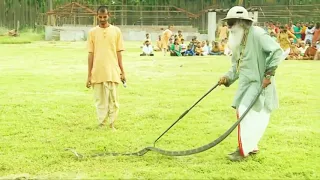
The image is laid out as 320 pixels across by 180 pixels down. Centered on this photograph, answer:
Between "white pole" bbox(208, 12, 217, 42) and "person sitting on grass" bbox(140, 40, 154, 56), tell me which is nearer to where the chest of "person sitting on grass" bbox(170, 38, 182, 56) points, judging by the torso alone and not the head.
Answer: the person sitting on grass

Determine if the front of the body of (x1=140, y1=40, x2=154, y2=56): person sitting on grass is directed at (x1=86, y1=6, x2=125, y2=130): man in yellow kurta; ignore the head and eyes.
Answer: yes

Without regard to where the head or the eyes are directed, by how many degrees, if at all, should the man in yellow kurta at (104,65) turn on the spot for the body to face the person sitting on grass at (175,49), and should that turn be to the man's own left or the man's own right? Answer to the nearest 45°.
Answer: approximately 180°

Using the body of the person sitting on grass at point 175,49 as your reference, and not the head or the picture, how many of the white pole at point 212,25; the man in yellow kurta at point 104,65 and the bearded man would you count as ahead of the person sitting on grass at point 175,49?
2

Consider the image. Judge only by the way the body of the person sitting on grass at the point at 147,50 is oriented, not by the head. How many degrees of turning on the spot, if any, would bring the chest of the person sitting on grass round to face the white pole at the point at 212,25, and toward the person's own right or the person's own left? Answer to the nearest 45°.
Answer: approximately 180°

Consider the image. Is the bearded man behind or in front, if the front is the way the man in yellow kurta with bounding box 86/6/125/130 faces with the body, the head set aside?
in front

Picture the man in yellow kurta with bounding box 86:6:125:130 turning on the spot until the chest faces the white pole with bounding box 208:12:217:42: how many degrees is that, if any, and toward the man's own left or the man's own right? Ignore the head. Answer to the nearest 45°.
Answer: approximately 180°

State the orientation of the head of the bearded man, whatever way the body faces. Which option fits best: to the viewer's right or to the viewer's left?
to the viewer's left

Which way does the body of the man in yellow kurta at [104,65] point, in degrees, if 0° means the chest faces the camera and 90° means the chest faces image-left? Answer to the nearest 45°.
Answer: approximately 0°

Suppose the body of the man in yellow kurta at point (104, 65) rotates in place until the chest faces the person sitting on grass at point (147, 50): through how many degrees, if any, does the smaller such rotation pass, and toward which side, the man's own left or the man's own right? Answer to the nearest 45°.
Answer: approximately 180°

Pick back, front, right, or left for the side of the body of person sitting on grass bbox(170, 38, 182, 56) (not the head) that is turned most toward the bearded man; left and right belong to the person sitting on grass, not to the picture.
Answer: front

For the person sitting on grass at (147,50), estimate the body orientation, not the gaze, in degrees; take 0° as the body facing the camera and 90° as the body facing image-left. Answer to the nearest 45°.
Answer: approximately 0°
